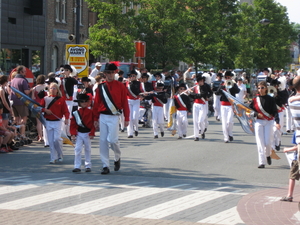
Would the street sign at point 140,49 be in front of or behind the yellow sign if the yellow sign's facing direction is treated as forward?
behind

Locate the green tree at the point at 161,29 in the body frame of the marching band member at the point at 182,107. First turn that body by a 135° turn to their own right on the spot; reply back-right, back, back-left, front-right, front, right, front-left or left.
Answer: front-right

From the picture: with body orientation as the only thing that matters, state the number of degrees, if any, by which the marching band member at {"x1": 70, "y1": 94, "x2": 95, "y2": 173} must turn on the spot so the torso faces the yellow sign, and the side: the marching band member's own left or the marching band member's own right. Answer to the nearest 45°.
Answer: approximately 180°

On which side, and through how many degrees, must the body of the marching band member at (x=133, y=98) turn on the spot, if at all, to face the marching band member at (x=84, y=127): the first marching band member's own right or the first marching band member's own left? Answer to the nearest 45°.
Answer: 0° — they already face them

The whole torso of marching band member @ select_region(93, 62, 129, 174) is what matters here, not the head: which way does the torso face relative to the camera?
toward the camera

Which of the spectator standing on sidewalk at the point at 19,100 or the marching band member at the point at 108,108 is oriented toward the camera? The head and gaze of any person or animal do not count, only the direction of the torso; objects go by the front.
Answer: the marching band member

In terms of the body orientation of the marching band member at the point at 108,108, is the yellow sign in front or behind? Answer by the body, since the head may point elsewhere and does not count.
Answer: behind

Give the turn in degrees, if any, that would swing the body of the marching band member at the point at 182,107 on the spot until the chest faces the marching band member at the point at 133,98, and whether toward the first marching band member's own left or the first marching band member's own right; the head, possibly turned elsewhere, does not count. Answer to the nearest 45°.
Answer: approximately 90° to the first marching band member's own right

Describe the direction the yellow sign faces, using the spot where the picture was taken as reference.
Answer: facing the viewer

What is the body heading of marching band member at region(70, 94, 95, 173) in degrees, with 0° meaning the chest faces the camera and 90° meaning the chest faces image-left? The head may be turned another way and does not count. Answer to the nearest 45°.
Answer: approximately 0°

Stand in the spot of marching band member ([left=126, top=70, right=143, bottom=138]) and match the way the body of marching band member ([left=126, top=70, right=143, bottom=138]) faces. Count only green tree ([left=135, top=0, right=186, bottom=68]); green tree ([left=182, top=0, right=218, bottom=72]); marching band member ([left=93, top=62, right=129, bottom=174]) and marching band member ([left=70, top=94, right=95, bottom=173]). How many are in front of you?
2

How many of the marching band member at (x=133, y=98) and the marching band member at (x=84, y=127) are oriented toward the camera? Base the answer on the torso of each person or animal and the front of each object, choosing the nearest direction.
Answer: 2

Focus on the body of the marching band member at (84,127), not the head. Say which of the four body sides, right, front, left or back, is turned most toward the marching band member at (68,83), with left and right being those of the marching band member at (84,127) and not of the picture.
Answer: back

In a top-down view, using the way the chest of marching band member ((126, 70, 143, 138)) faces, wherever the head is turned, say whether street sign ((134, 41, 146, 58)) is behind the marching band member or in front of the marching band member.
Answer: behind
